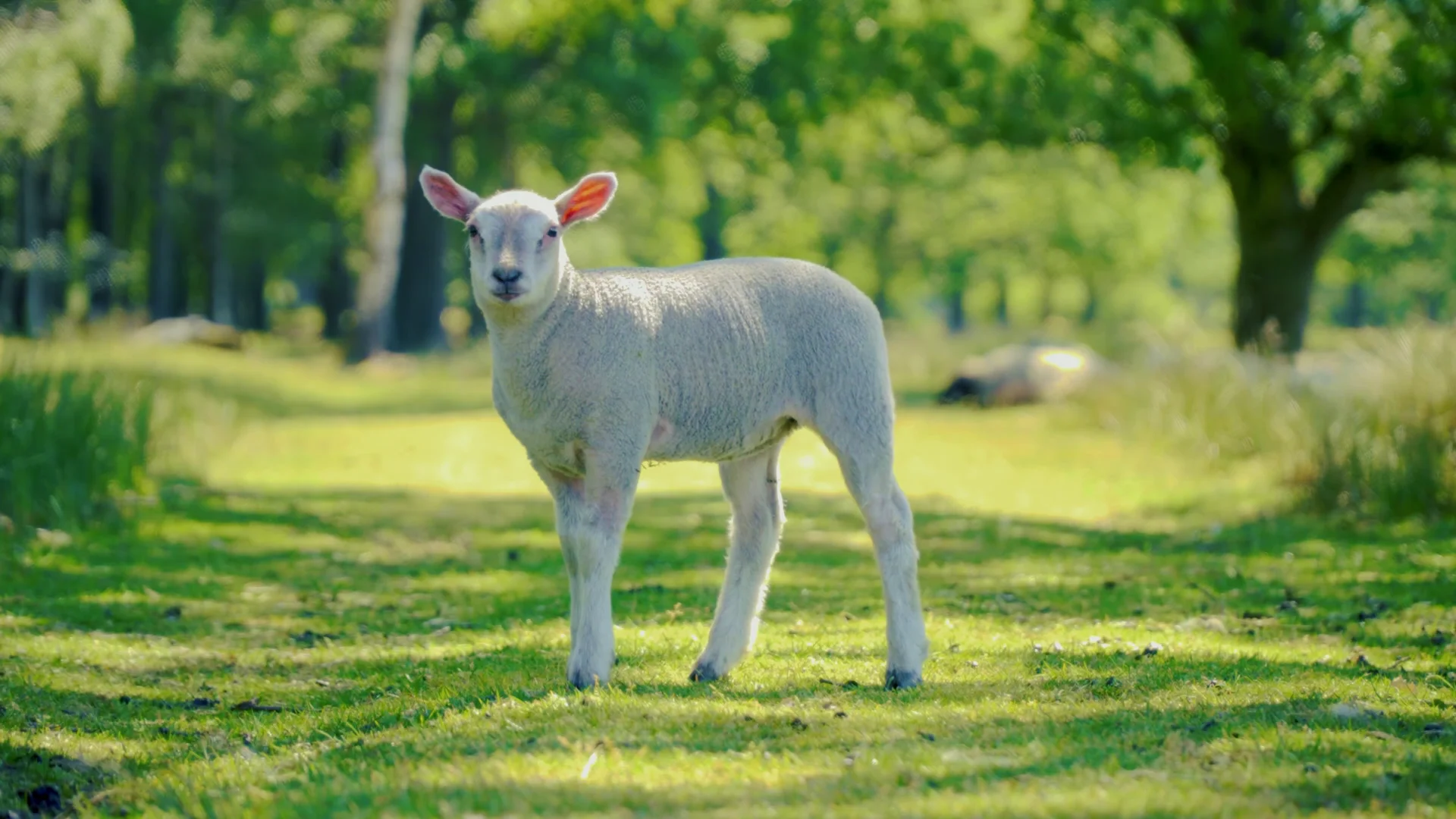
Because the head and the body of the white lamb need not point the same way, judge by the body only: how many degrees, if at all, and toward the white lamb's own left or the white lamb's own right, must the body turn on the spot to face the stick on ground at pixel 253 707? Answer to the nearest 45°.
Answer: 0° — it already faces it

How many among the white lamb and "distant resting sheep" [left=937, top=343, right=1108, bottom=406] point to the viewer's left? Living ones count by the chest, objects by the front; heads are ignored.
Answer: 2

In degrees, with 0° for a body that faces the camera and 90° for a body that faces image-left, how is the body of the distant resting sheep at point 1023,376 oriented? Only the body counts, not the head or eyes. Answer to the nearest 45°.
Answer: approximately 90°

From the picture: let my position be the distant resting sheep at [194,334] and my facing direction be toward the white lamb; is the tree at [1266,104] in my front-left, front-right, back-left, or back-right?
front-left

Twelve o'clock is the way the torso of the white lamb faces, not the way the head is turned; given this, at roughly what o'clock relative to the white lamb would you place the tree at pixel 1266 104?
The tree is roughly at 4 o'clock from the white lamb.

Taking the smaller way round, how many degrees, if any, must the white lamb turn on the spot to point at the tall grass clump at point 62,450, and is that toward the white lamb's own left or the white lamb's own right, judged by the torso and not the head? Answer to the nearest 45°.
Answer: approximately 45° to the white lamb's own right

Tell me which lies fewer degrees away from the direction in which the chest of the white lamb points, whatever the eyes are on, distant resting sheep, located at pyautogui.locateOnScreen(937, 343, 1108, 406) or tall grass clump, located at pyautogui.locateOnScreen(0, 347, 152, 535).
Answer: the tall grass clump

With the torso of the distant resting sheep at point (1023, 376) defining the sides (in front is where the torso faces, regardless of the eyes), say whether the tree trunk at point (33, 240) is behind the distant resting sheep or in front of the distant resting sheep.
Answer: in front

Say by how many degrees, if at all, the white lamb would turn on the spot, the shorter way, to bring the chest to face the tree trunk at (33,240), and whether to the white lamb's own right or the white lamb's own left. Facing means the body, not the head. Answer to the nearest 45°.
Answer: approximately 45° to the white lamb's own right

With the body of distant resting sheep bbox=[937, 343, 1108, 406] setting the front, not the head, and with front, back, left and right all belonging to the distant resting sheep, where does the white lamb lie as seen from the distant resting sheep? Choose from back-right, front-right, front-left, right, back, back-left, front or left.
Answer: left

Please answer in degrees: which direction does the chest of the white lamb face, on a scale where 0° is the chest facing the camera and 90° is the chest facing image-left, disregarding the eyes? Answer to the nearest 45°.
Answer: approximately 90°

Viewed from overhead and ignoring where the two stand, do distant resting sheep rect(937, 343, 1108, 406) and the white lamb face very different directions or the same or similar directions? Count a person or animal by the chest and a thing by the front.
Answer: same or similar directions
